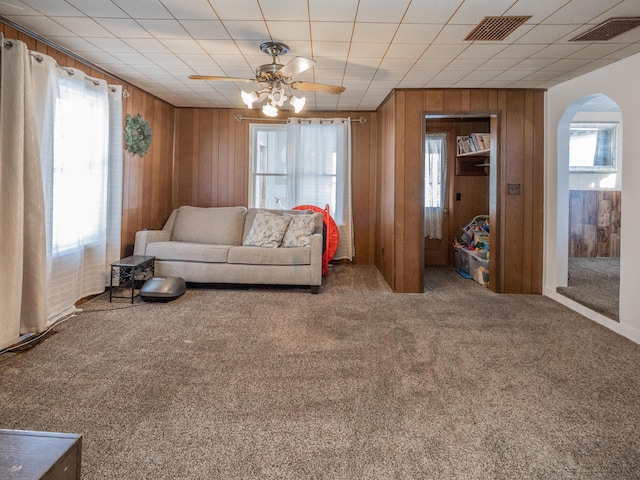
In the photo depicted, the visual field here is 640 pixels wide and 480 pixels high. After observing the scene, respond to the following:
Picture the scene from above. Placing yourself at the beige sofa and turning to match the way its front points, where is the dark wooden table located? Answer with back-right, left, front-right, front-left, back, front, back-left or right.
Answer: front

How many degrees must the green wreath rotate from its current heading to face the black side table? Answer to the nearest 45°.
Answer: approximately 45° to its right

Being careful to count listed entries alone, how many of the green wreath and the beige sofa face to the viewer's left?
0

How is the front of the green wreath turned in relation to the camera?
facing the viewer and to the right of the viewer

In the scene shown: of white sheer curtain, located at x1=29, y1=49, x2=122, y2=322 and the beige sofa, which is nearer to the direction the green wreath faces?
the beige sofa

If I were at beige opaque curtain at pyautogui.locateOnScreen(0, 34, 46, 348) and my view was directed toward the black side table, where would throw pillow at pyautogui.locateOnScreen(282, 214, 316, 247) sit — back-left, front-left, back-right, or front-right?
front-right

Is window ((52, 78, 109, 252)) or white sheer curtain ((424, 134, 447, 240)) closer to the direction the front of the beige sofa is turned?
the window

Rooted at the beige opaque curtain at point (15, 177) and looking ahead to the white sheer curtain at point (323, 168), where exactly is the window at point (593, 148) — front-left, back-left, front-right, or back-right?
front-right

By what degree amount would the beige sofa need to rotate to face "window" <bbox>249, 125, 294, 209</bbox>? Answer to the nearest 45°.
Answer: approximately 180°

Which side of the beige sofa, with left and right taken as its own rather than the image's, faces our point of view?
front
